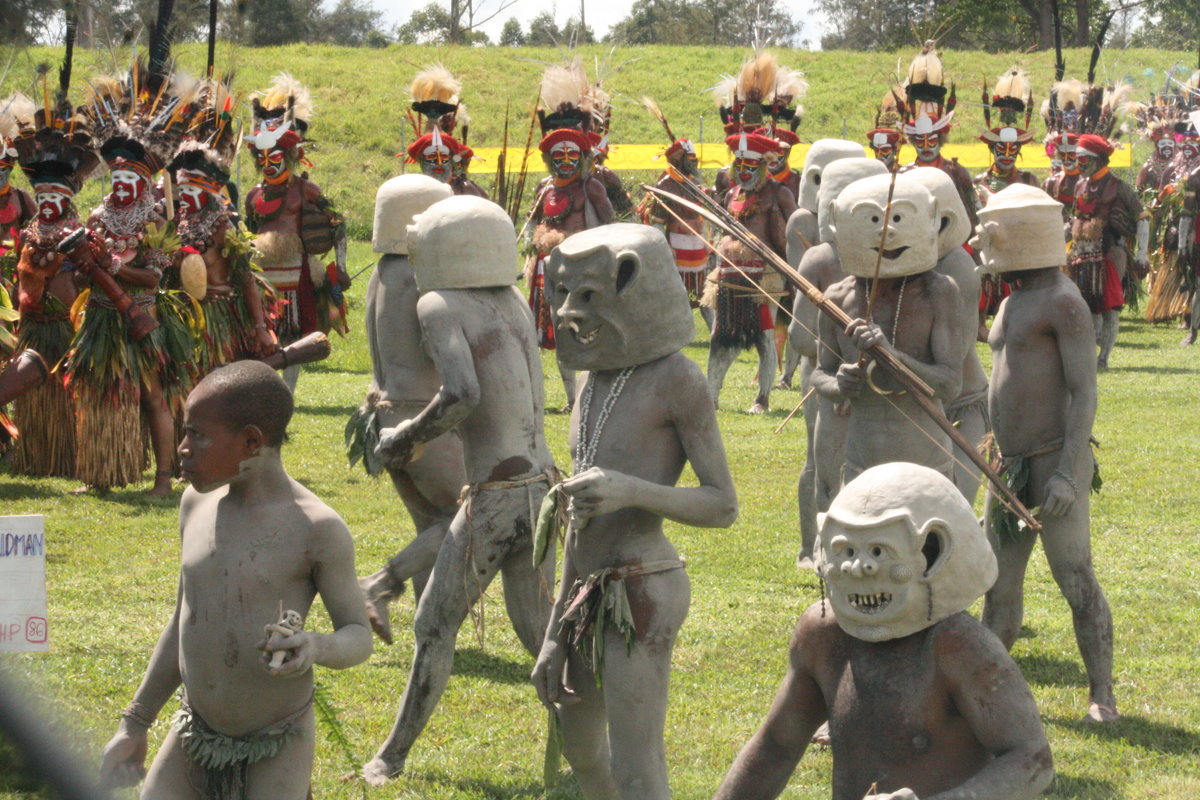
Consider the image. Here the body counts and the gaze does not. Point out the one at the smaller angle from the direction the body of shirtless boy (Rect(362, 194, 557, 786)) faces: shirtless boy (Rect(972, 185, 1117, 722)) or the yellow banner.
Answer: the yellow banner

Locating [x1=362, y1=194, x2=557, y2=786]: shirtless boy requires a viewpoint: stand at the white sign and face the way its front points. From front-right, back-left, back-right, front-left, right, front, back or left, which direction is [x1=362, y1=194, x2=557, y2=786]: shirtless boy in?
back-left

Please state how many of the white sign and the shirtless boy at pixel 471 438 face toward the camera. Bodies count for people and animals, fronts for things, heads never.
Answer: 1

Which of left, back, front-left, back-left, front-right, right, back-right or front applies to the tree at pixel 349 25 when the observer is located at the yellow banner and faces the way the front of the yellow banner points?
back-right

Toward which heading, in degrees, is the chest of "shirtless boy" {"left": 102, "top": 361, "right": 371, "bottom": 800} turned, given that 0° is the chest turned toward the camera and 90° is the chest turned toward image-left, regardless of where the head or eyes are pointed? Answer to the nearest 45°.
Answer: approximately 45°

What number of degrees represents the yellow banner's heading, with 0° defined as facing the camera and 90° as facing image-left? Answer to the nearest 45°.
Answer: approximately 0°

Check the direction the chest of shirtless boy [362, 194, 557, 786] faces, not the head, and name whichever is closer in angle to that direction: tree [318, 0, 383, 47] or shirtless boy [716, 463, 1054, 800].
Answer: the tree
